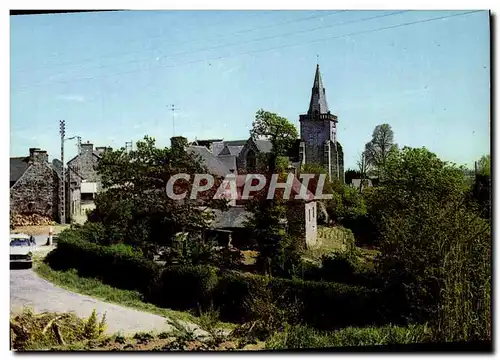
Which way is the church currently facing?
to the viewer's right

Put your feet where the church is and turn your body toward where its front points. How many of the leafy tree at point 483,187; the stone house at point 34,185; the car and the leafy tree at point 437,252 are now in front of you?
2

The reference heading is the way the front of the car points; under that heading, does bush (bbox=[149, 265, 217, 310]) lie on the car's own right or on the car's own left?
on the car's own left

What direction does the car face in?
toward the camera

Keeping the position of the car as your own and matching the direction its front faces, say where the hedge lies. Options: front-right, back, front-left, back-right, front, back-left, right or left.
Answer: left

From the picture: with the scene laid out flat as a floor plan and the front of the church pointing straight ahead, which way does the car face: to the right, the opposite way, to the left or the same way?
to the right

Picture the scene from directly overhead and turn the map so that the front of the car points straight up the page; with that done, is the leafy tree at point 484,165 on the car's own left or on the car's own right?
on the car's own left

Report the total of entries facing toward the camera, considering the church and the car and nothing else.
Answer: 1

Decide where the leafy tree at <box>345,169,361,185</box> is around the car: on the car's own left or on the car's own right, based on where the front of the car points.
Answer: on the car's own left

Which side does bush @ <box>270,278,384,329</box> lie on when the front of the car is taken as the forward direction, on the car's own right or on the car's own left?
on the car's own left

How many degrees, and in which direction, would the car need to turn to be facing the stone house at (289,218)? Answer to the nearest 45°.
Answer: approximately 90° to its left

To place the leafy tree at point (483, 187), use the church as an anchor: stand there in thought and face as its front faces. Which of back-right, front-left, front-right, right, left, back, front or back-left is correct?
front

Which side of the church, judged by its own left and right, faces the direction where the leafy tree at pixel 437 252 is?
front

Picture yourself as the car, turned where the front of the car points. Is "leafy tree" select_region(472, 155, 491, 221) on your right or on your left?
on your left

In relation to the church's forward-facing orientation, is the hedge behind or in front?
behind
